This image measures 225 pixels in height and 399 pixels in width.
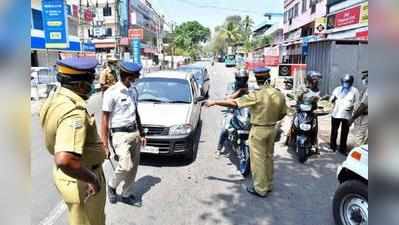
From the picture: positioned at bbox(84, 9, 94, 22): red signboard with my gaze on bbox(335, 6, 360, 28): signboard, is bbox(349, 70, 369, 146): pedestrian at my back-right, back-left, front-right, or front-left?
front-right

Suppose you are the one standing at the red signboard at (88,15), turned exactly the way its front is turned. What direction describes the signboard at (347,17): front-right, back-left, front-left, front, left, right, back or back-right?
front-left

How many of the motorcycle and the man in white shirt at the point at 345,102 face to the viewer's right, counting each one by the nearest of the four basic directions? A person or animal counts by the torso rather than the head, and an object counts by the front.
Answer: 0

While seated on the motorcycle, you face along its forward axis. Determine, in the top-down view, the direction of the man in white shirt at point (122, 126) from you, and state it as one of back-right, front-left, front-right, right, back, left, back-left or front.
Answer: front-right

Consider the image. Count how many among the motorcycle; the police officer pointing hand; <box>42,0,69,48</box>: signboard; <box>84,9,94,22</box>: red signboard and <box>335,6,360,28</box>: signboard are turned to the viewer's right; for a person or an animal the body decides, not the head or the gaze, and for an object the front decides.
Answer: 0

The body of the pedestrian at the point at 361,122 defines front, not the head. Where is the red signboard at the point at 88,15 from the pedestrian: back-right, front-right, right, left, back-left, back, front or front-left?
front-right

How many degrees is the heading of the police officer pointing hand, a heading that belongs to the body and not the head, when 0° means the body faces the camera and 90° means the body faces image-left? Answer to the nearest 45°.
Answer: approximately 135°

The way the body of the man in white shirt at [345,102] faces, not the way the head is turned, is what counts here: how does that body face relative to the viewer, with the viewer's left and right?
facing the viewer

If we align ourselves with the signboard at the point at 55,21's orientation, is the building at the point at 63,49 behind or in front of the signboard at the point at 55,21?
behind

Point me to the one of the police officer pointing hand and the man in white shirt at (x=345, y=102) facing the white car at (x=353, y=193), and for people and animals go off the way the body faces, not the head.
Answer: the man in white shirt

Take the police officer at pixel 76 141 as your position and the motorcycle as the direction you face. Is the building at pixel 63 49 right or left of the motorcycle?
left

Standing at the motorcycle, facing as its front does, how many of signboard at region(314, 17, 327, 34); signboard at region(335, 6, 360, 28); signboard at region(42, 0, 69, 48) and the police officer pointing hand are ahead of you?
1

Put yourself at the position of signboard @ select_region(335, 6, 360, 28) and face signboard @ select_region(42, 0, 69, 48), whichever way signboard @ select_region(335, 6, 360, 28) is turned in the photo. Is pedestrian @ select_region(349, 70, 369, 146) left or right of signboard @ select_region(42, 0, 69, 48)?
left

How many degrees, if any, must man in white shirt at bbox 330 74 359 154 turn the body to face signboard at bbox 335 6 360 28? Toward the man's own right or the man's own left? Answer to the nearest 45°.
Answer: approximately 180°
